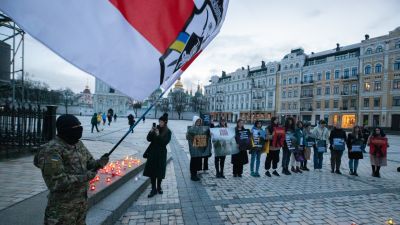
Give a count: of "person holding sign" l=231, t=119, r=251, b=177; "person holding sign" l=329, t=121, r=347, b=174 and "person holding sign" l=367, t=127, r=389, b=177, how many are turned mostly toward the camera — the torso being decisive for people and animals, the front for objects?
3

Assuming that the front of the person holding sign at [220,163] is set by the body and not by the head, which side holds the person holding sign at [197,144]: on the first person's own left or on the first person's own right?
on the first person's own right

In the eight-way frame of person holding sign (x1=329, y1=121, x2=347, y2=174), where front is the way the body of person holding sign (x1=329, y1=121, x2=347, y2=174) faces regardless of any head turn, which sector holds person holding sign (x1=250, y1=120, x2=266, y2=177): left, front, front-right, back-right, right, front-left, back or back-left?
front-right

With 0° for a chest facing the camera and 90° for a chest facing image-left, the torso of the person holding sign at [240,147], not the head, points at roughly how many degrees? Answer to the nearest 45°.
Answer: approximately 0°

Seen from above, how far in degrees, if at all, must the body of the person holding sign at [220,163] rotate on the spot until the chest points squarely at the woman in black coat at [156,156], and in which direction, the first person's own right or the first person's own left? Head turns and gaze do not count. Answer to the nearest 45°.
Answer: approximately 45° to the first person's own right

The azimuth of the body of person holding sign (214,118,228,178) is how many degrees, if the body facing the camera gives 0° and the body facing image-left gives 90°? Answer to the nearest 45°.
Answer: approximately 0°

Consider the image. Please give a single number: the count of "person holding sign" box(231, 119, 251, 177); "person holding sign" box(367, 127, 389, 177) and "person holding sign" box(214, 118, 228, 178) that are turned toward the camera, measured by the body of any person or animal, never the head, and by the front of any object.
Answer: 3

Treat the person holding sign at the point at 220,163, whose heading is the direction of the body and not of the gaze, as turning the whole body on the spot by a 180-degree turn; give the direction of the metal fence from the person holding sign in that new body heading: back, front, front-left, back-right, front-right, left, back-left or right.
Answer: left

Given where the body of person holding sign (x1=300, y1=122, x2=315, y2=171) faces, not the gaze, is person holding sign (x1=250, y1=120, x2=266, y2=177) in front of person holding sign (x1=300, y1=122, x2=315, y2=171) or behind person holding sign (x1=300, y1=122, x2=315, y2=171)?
in front
